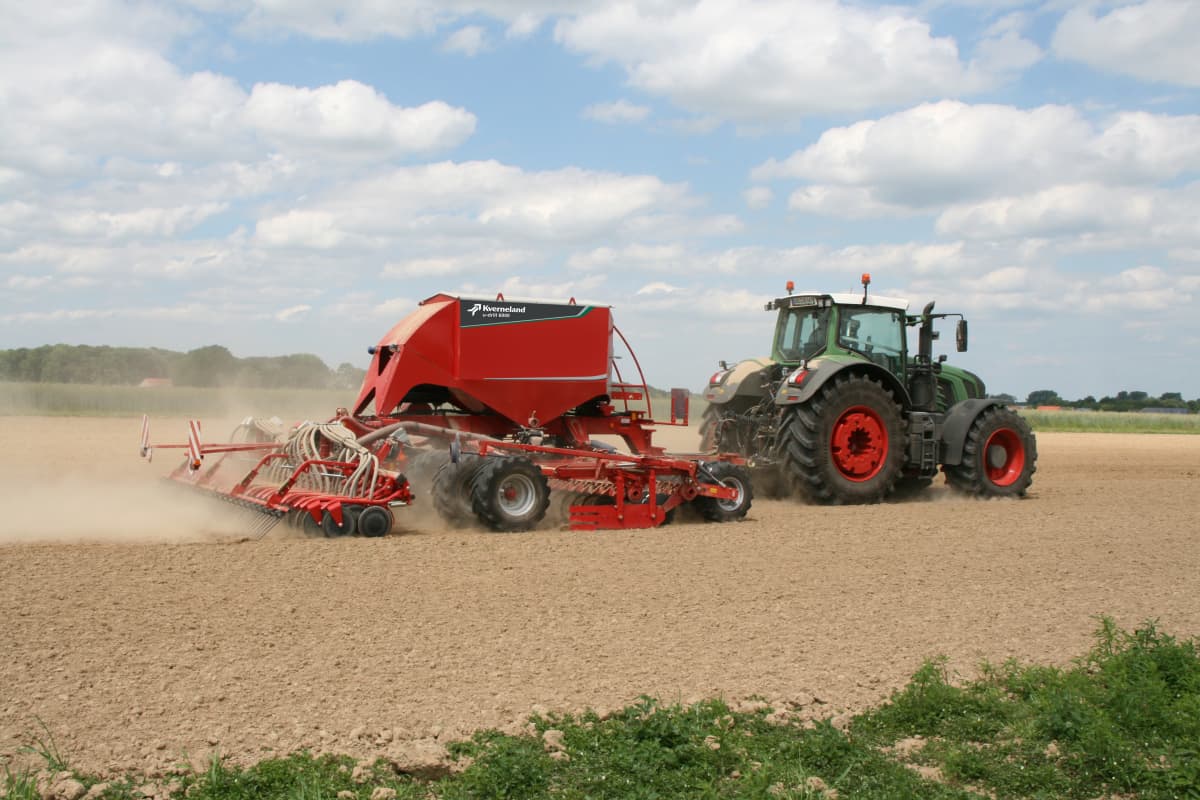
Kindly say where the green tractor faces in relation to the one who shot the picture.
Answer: facing away from the viewer and to the right of the viewer
